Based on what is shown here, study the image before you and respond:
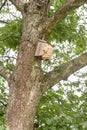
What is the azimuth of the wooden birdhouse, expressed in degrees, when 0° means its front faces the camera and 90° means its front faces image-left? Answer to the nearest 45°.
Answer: approximately 315°
